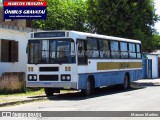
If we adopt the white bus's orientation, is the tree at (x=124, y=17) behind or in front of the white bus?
behind

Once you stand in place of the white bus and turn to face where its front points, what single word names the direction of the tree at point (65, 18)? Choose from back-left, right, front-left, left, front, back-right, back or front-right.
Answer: back-right

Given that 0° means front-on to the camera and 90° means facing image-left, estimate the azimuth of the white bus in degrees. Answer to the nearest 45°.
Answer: approximately 45°
